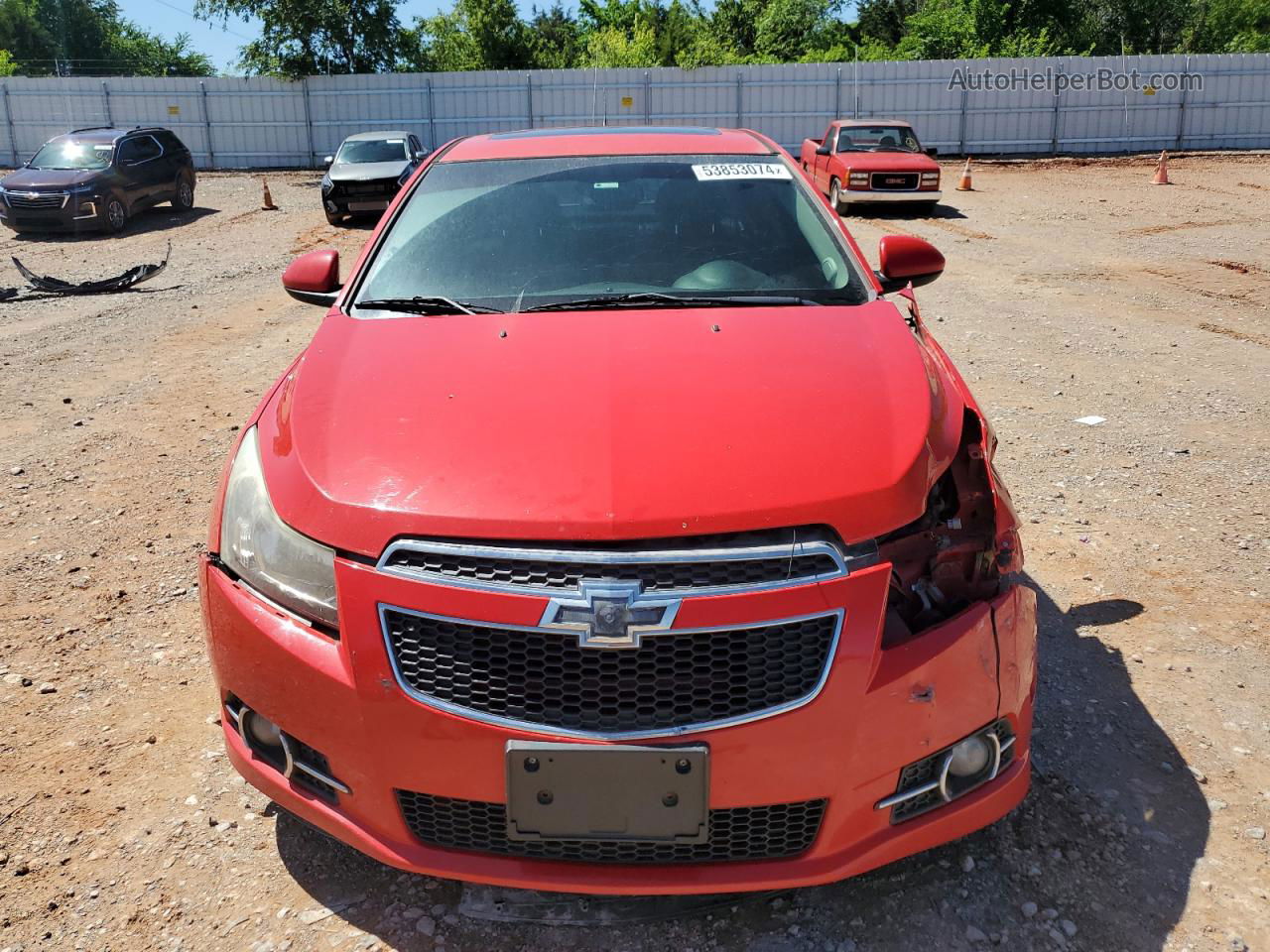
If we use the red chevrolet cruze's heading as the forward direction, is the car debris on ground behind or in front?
behind

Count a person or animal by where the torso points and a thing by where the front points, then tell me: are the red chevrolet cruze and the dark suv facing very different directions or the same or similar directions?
same or similar directions

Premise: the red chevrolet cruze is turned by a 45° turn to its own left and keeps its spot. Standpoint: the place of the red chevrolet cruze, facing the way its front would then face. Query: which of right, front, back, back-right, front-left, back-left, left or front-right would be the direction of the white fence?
back-left

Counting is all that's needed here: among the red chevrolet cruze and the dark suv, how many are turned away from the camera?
0

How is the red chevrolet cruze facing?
toward the camera

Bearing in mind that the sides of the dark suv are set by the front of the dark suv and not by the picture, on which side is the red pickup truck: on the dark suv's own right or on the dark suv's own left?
on the dark suv's own left

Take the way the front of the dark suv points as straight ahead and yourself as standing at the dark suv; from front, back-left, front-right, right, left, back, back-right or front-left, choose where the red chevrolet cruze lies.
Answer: front-left

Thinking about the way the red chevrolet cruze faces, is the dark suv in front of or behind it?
behind

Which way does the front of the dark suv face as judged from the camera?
facing the viewer and to the left of the viewer

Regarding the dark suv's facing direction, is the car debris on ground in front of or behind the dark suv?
in front

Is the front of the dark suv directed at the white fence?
no
